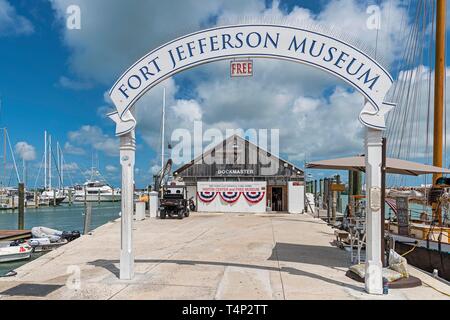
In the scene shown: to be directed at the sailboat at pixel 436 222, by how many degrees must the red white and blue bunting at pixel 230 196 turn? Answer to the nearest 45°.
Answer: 0° — it already faces it

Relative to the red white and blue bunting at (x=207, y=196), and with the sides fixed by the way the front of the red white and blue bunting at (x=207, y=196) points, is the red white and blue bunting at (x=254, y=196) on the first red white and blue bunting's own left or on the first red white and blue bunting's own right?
on the first red white and blue bunting's own left

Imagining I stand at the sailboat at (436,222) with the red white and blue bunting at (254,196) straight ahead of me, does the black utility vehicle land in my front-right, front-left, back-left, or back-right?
front-left

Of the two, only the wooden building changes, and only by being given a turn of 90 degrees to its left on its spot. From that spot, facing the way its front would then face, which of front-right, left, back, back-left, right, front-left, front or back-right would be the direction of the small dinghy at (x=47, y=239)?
back-right

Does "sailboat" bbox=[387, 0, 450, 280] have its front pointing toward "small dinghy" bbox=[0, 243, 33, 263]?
no

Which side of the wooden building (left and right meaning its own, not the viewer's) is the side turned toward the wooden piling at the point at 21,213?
right

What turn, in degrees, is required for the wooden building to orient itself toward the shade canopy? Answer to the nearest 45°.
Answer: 0° — it already faces it

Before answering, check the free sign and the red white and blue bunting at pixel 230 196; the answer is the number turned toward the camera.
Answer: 2

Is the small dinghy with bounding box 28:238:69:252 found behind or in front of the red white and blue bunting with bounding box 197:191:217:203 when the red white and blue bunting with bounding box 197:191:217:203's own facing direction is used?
in front

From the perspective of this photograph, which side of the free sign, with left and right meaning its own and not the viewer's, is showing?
front

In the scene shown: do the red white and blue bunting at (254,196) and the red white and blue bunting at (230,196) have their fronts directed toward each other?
no

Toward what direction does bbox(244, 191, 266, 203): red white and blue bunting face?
toward the camera

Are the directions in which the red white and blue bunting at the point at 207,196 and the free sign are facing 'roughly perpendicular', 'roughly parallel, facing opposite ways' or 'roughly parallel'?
roughly parallel

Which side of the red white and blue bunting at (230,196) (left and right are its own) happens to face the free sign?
front

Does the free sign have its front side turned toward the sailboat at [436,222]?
no
